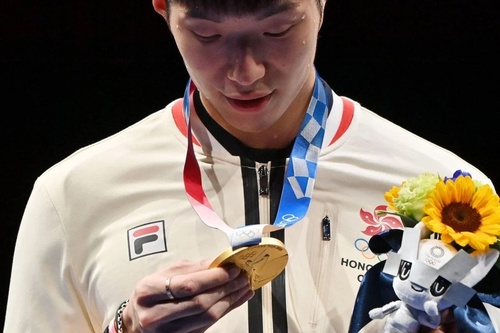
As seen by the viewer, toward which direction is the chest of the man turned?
toward the camera

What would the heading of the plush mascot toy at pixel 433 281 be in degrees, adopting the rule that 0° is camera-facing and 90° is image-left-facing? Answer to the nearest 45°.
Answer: approximately 45°

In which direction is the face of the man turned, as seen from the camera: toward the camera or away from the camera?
toward the camera
